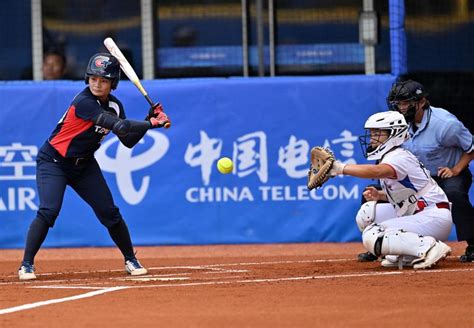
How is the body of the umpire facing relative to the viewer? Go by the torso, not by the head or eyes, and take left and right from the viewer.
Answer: facing the viewer and to the left of the viewer

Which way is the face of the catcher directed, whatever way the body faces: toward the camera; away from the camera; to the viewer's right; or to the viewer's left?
to the viewer's left

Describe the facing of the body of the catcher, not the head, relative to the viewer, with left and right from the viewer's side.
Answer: facing to the left of the viewer

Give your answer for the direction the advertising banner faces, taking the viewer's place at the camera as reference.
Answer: facing the viewer

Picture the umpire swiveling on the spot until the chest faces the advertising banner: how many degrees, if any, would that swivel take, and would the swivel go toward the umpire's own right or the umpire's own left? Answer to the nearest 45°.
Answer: approximately 90° to the umpire's own right

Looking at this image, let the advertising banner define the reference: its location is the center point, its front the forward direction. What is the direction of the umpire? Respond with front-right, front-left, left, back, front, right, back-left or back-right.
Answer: front-left

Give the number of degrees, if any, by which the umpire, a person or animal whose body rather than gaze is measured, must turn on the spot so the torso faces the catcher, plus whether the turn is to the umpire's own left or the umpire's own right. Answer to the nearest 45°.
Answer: approximately 45° to the umpire's own left
